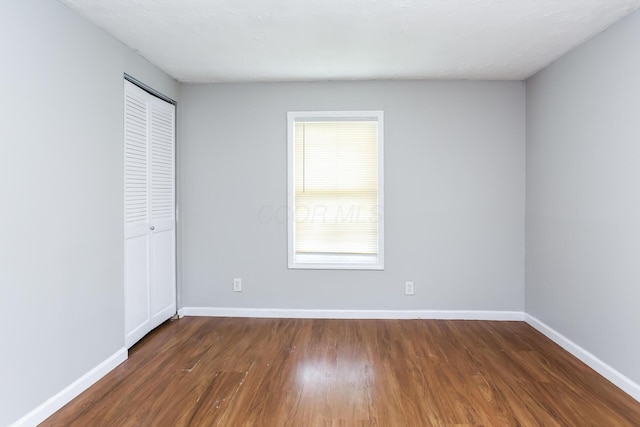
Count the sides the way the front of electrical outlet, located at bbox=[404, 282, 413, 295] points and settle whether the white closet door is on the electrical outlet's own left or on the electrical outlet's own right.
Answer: on the electrical outlet's own right

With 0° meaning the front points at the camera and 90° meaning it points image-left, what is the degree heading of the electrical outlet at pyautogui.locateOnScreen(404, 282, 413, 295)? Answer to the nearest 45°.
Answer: approximately 0°

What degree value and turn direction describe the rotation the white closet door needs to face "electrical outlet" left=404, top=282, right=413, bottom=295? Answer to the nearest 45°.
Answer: approximately 45° to its left

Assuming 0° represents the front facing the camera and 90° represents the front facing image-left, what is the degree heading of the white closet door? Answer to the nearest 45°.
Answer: approximately 315°

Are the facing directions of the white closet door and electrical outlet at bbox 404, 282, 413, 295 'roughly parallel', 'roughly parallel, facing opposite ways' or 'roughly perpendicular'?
roughly perpendicular
